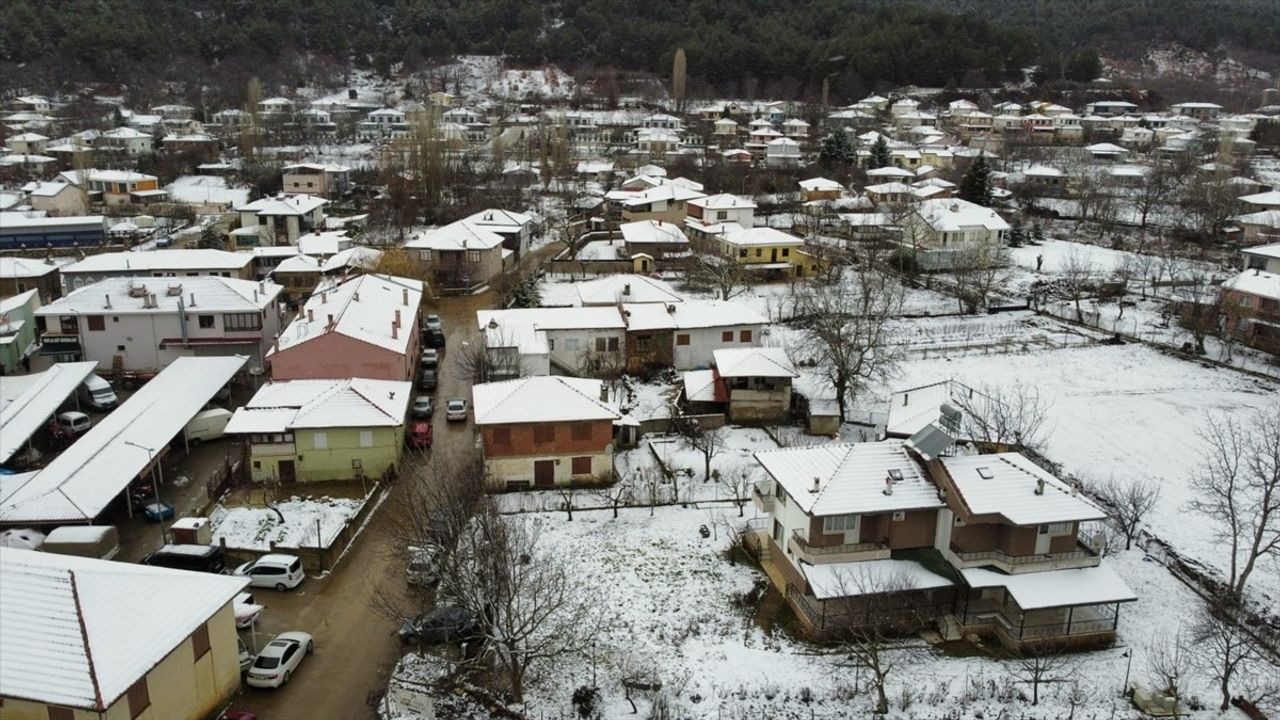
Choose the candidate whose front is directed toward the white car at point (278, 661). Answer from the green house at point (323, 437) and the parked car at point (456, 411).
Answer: the green house

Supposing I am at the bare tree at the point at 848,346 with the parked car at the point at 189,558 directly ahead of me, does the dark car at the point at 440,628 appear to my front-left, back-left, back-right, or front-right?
front-left

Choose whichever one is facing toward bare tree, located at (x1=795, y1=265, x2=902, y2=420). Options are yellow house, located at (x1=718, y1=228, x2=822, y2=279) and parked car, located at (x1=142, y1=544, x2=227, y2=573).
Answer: the yellow house

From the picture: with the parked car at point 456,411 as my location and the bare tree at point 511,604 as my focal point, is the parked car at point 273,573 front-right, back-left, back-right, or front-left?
front-right

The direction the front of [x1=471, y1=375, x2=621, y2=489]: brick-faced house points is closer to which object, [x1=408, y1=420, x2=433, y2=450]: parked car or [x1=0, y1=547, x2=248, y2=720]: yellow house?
the yellow house

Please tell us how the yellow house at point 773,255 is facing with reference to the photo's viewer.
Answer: facing the viewer

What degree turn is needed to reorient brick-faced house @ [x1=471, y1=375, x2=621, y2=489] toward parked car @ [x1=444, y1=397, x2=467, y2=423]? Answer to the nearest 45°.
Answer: approximately 135° to its right

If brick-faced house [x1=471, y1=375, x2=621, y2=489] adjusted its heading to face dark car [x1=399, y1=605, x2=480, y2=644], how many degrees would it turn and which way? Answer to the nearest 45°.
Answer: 0° — it already faces it

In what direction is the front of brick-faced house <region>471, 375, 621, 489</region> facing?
toward the camera

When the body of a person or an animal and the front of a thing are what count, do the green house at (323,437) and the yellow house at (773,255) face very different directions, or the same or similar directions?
same or similar directions
